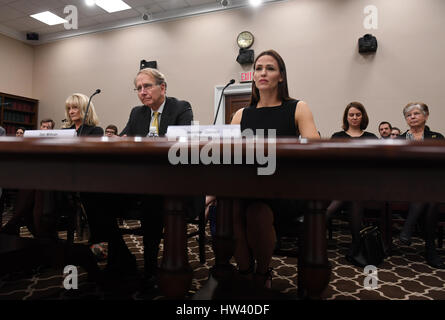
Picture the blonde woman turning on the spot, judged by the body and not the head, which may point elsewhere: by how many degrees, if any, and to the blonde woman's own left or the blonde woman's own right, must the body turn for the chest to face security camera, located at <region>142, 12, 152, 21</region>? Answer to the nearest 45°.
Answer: approximately 135° to the blonde woman's own right

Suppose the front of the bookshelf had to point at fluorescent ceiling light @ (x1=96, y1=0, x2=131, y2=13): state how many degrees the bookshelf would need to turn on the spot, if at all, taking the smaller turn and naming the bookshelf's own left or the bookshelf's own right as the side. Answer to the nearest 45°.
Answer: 0° — it already faces it

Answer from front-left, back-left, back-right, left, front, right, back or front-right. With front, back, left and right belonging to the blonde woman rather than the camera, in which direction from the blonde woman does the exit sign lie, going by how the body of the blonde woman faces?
back

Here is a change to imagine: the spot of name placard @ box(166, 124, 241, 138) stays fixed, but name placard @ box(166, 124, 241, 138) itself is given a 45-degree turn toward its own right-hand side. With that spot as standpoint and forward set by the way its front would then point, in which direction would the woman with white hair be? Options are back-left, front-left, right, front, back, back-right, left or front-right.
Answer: back

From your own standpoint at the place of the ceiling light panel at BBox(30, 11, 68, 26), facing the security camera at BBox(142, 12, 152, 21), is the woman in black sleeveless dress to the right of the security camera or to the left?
right

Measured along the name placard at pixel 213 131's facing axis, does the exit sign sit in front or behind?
behind

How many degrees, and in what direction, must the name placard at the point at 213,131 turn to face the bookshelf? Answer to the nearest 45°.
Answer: approximately 135° to its right
